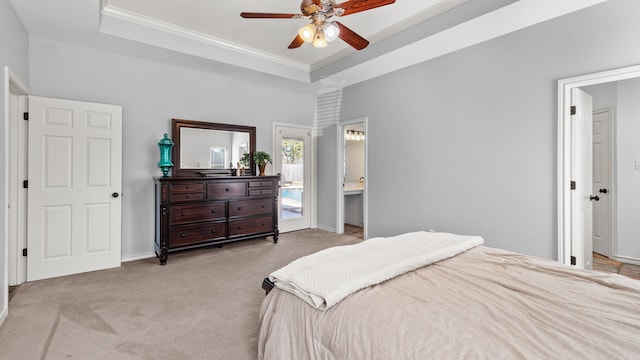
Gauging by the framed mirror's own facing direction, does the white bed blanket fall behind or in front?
in front

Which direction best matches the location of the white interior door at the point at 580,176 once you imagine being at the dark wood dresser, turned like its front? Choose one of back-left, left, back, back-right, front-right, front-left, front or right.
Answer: front

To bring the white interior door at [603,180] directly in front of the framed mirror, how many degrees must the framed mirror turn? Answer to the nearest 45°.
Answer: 0° — it already faces it

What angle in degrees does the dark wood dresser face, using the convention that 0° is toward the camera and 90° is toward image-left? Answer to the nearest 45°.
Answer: approximately 315°
